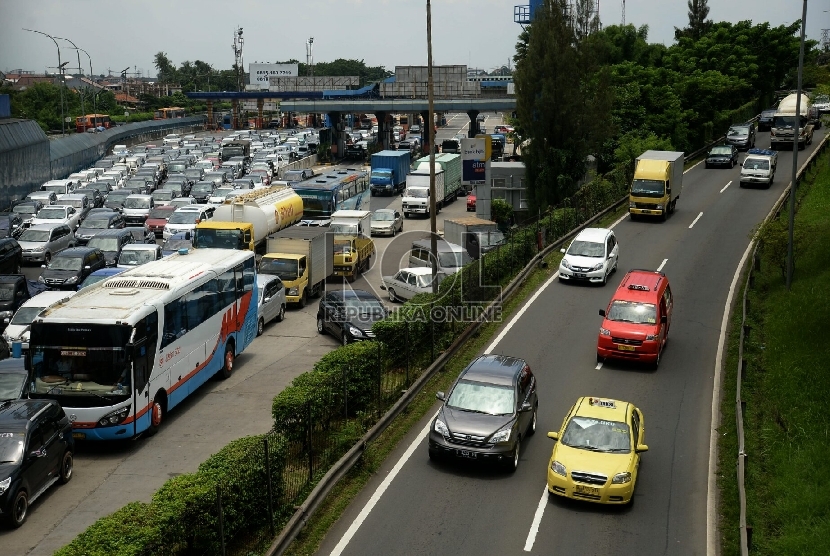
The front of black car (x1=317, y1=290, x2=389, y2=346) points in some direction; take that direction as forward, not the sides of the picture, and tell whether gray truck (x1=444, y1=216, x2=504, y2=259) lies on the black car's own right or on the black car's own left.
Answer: on the black car's own left

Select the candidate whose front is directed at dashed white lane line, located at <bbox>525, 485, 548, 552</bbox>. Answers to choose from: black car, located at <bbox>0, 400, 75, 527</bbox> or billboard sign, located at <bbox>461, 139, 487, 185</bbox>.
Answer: the billboard sign

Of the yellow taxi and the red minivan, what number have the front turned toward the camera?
2

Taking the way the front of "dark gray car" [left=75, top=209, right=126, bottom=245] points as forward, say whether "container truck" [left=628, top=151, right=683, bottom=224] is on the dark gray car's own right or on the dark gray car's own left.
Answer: on the dark gray car's own left

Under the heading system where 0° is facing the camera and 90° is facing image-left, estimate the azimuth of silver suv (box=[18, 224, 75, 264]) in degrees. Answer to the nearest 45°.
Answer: approximately 45°

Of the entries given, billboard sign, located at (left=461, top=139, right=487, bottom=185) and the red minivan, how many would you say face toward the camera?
2

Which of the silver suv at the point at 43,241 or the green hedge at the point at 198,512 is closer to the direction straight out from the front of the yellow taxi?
the green hedge

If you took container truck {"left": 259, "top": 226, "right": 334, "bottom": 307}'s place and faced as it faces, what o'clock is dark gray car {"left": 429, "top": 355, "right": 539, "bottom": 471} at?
The dark gray car is roughly at 10 o'clock from the container truck.

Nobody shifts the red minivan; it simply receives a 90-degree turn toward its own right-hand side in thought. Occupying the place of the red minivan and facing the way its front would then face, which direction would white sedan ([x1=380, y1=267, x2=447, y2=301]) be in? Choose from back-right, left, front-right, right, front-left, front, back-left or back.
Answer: front-right

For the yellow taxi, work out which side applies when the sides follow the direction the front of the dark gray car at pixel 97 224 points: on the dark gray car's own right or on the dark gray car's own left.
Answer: on the dark gray car's own left

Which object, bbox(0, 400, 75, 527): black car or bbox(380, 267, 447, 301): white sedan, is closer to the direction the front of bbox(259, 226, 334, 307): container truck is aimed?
the black car
